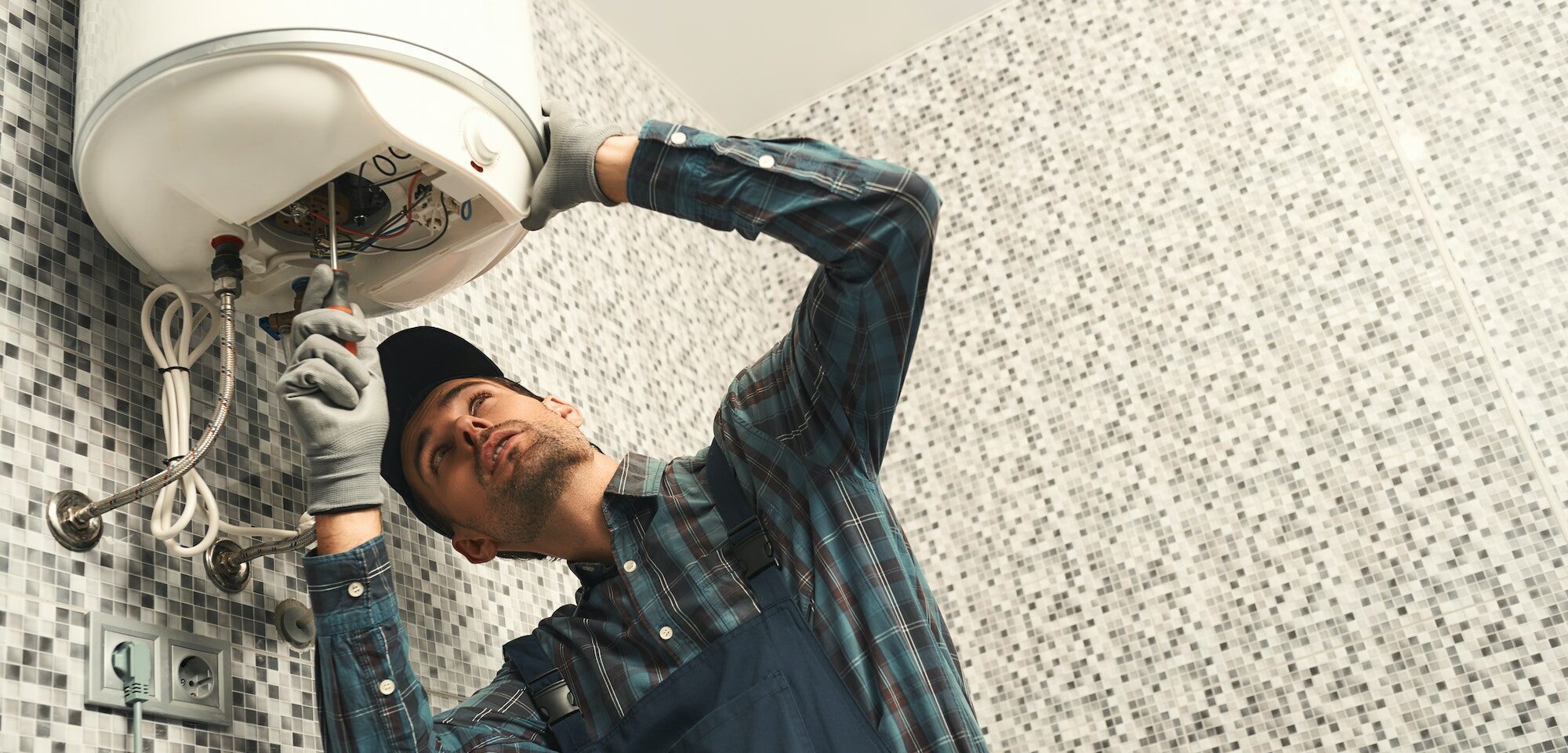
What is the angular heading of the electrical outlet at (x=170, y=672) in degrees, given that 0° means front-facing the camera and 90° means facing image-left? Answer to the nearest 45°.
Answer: approximately 315°

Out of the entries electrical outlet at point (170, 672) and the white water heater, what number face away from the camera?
0

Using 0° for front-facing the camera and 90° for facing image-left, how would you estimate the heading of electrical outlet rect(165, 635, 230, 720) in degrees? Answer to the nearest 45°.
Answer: approximately 315°

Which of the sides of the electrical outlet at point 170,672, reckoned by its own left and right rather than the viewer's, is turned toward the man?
front

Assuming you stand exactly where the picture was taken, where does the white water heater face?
facing the viewer and to the right of the viewer

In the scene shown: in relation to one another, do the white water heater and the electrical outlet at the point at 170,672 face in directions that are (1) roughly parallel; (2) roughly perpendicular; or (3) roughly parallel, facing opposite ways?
roughly parallel

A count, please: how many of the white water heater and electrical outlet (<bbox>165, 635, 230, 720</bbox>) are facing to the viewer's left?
0

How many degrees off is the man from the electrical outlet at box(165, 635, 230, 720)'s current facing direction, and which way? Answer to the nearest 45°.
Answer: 0° — it already faces them

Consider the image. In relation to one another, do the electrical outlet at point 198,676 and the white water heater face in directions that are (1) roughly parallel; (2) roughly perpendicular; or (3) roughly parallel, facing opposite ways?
roughly parallel

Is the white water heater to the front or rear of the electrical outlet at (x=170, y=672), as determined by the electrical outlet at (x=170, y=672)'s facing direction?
to the front
